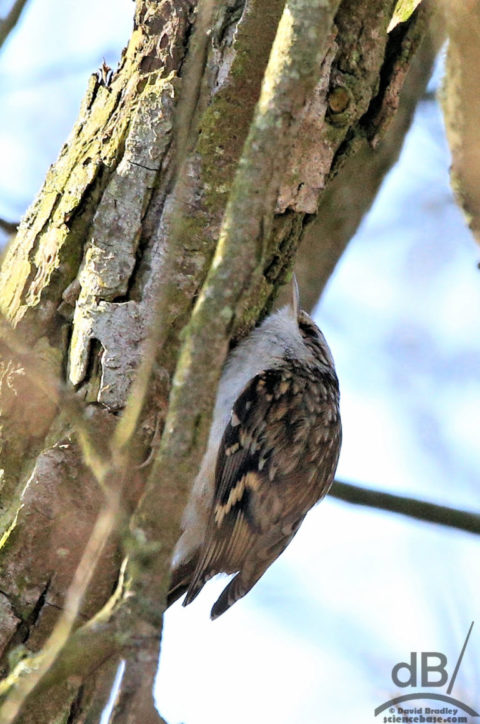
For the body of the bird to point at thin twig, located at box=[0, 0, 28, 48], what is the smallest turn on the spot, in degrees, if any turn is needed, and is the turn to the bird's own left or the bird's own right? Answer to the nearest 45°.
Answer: approximately 45° to the bird's own left

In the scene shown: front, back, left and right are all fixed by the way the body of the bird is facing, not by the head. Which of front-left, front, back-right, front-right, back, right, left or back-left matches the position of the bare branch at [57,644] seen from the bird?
left
